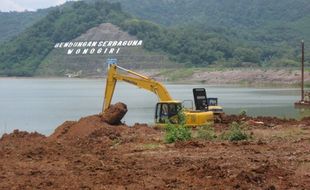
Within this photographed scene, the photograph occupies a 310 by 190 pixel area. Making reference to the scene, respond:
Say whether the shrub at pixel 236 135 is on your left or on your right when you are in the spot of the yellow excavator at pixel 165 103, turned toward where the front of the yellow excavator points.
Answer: on your left

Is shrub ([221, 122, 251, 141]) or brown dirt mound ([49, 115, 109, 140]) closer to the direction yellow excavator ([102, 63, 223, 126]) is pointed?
the brown dirt mound

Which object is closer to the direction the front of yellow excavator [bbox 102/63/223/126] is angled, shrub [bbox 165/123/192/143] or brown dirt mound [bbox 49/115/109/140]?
the brown dirt mound

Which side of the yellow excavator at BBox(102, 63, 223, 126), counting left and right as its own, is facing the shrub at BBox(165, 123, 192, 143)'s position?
left

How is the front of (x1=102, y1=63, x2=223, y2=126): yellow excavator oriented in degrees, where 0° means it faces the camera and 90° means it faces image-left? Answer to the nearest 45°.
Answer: approximately 90°
